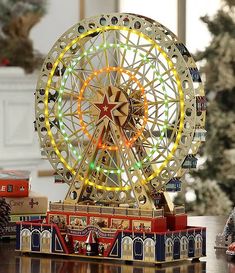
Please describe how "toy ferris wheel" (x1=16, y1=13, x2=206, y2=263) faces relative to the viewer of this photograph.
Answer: facing the viewer and to the left of the viewer

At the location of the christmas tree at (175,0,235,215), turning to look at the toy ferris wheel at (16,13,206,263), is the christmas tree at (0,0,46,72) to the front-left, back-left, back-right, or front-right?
front-right

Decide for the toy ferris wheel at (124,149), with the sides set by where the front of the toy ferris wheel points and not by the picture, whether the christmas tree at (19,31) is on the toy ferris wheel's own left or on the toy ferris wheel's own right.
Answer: on the toy ferris wheel's own right

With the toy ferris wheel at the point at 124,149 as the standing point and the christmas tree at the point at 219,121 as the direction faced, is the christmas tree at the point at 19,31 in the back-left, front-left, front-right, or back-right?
front-left

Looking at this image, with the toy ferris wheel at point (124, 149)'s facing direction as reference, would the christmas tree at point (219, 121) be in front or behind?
behind
